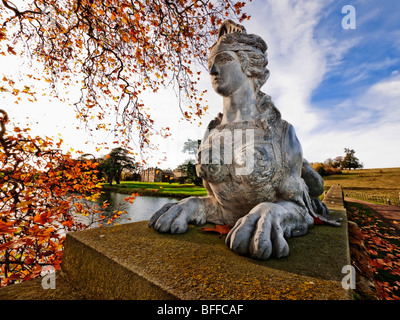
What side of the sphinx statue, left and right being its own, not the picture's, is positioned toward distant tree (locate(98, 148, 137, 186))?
right

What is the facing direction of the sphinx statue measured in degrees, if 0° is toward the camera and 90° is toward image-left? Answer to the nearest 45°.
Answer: approximately 45°
